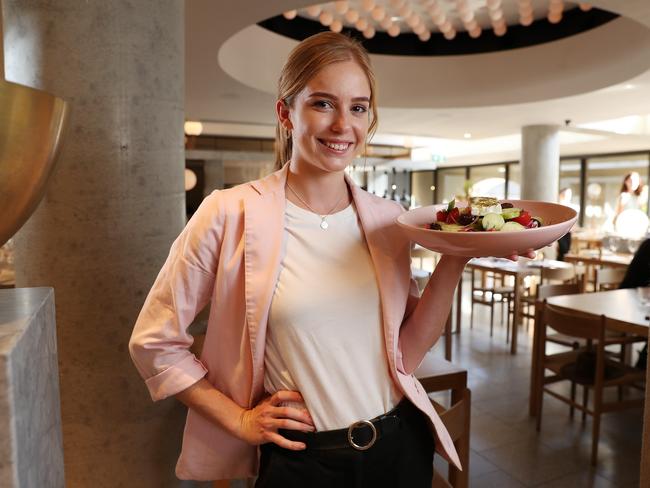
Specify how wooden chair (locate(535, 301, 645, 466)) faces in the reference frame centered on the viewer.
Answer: facing away from the viewer and to the right of the viewer

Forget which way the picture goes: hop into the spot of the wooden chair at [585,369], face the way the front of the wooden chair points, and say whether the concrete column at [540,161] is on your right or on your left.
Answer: on your left

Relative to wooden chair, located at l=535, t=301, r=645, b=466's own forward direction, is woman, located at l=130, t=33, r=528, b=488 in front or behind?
behind

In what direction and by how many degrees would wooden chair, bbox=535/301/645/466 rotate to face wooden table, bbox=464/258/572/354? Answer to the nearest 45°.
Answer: approximately 45° to its left
